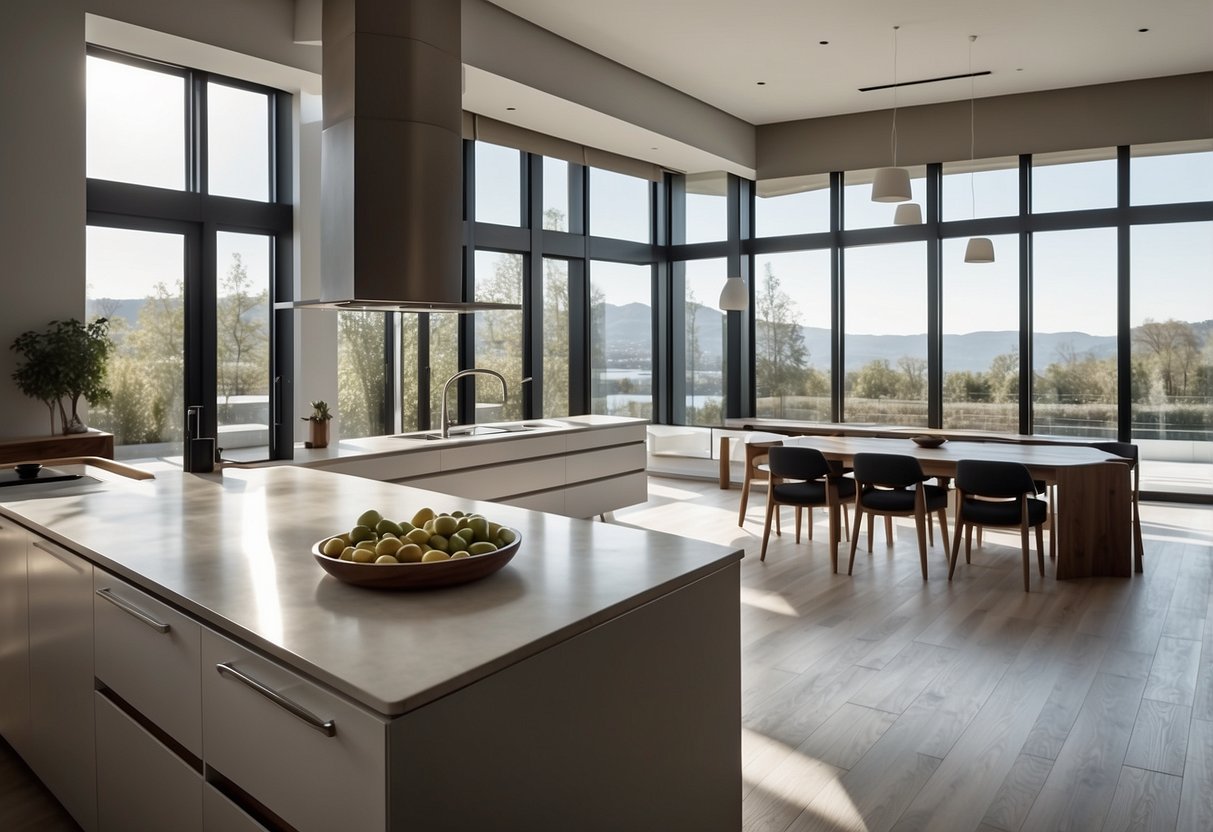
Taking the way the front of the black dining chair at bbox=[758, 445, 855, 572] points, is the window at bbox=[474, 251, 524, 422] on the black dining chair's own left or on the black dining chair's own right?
on the black dining chair's own left

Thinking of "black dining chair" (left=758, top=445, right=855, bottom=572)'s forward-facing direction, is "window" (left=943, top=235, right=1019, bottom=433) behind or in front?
in front

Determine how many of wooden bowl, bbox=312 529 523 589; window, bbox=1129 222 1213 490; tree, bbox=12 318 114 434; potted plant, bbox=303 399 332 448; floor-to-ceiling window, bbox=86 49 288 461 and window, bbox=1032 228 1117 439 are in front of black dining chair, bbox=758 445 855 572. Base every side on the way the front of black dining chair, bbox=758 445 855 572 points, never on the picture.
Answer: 2

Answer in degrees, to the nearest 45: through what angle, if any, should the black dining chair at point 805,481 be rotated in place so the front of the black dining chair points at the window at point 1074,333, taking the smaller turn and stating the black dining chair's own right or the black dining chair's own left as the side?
0° — it already faces it

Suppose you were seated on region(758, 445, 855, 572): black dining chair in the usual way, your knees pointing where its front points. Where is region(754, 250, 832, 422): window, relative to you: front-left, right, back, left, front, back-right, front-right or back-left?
front-left

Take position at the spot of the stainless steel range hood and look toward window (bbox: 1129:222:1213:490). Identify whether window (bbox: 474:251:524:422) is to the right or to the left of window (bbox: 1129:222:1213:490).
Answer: left

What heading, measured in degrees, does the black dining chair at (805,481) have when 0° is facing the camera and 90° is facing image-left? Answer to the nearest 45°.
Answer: approximately 225°

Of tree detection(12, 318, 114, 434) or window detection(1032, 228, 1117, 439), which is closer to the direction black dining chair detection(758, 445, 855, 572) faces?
the window

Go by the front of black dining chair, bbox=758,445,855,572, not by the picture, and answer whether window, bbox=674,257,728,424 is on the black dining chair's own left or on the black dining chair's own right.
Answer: on the black dining chair's own left
